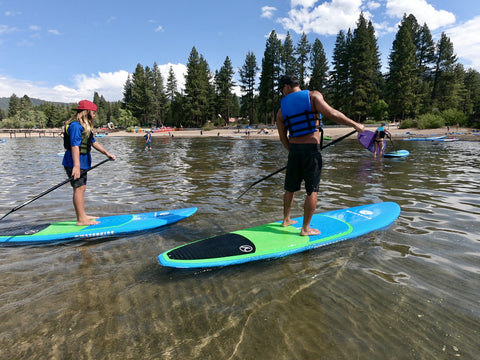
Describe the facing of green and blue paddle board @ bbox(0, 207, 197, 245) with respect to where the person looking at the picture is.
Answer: facing to the right of the viewer

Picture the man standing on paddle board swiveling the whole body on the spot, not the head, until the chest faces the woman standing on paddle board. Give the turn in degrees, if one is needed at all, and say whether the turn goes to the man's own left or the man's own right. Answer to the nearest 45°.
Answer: approximately 135° to the man's own left

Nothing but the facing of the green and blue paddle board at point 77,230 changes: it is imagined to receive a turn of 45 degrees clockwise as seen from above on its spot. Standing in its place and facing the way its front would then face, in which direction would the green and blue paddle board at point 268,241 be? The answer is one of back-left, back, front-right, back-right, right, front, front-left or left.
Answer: front

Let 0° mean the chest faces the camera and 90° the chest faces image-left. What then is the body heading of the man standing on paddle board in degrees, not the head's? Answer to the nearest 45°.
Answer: approximately 225°

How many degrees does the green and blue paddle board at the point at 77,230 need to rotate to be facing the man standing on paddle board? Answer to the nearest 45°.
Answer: approximately 45° to its right

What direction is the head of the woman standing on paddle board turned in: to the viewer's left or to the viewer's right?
to the viewer's right

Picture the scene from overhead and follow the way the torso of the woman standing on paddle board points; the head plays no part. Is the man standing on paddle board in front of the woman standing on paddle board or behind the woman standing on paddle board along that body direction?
in front

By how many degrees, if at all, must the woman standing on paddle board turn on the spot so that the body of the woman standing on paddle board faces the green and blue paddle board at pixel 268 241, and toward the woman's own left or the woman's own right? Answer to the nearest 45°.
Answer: approximately 45° to the woman's own right

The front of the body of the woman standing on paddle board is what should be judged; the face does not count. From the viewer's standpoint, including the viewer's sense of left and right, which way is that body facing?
facing to the right of the viewer
